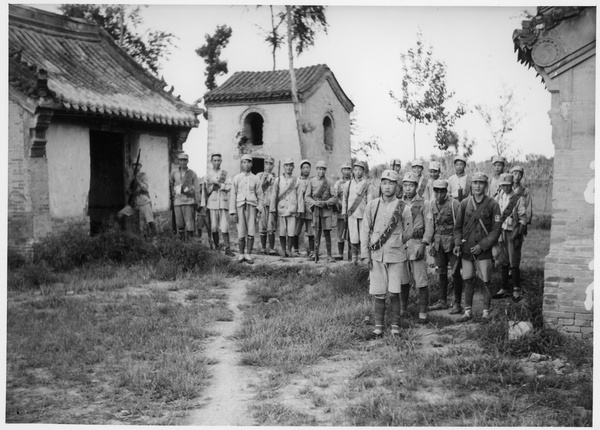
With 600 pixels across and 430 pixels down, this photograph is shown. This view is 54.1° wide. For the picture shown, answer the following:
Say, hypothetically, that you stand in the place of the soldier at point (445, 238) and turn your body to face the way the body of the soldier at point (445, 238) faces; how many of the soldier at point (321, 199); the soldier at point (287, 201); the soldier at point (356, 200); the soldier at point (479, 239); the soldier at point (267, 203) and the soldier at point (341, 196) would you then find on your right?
5

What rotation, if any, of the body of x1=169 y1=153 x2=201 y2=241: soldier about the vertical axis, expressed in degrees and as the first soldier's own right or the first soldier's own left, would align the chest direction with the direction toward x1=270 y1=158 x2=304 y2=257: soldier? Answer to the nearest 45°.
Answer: approximately 45° to the first soldier's own left

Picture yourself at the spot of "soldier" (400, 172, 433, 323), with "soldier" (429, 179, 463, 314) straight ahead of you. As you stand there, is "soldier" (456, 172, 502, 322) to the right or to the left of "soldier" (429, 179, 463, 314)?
right

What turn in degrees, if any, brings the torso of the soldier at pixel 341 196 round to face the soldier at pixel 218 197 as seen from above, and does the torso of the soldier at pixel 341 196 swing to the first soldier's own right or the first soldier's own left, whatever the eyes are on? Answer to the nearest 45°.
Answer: approximately 90° to the first soldier's own right

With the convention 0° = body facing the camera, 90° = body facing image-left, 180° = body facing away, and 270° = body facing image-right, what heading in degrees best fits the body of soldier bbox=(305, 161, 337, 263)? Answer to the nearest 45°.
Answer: approximately 0°

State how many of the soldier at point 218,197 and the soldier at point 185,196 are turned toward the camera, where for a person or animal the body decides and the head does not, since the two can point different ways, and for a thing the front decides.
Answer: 2

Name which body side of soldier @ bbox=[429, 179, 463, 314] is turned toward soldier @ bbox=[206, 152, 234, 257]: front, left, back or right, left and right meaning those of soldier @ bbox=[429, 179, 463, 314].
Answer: right

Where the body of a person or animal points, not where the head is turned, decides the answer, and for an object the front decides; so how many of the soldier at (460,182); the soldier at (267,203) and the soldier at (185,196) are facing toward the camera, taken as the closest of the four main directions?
3
